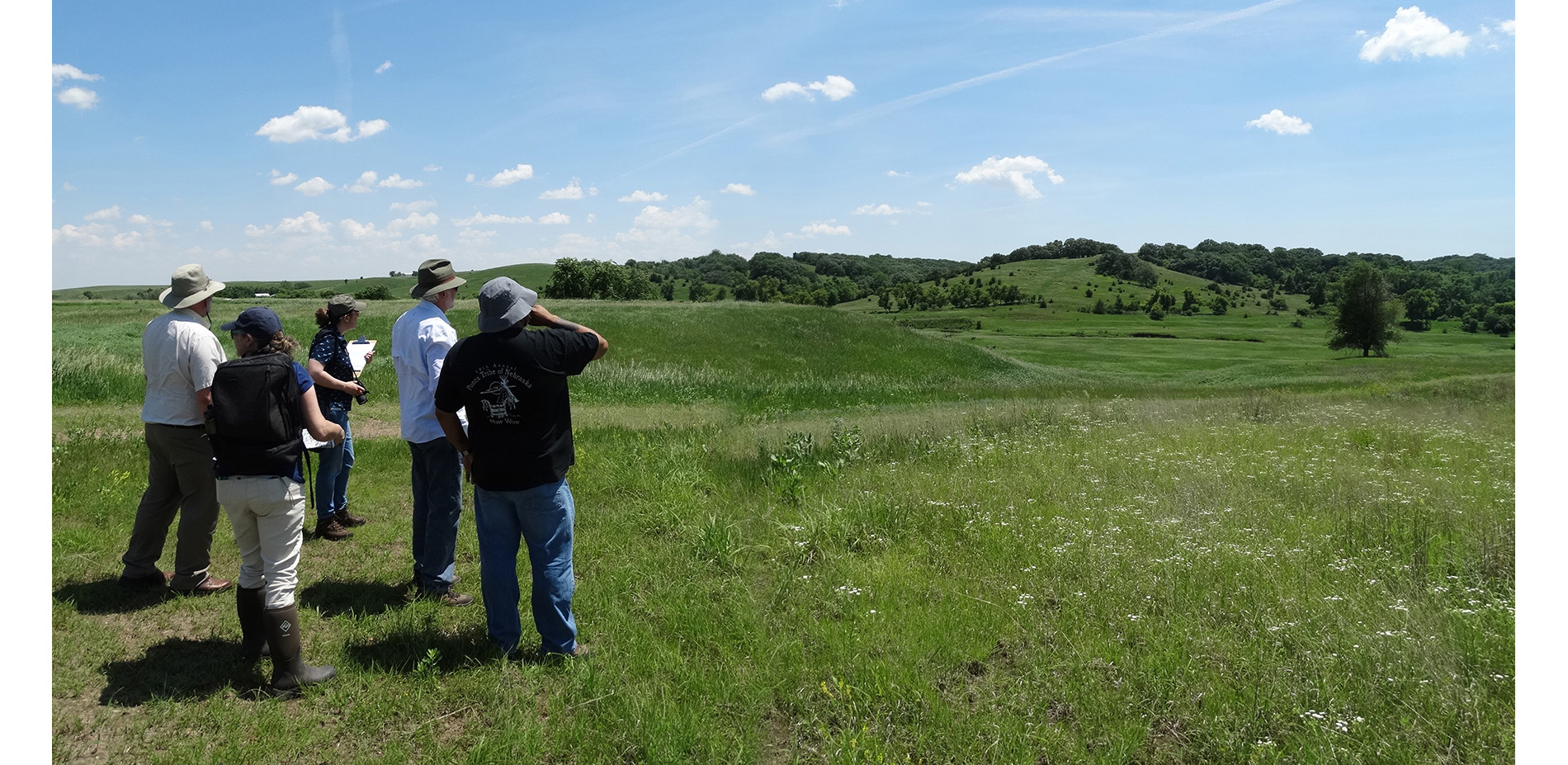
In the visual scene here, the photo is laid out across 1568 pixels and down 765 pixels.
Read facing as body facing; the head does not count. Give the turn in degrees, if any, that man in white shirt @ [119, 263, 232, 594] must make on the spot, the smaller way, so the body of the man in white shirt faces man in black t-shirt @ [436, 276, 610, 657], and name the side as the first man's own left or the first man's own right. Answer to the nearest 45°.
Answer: approximately 90° to the first man's own right

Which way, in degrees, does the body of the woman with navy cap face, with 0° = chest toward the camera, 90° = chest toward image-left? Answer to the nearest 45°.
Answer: approximately 225°

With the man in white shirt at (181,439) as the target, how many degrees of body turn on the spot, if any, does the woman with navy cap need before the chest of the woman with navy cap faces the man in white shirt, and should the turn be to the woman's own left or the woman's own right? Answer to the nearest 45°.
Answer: approximately 45° to the woman's own left

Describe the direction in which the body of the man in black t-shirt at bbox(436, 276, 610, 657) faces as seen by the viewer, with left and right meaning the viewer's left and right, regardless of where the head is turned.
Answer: facing away from the viewer and to the right of the viewer
